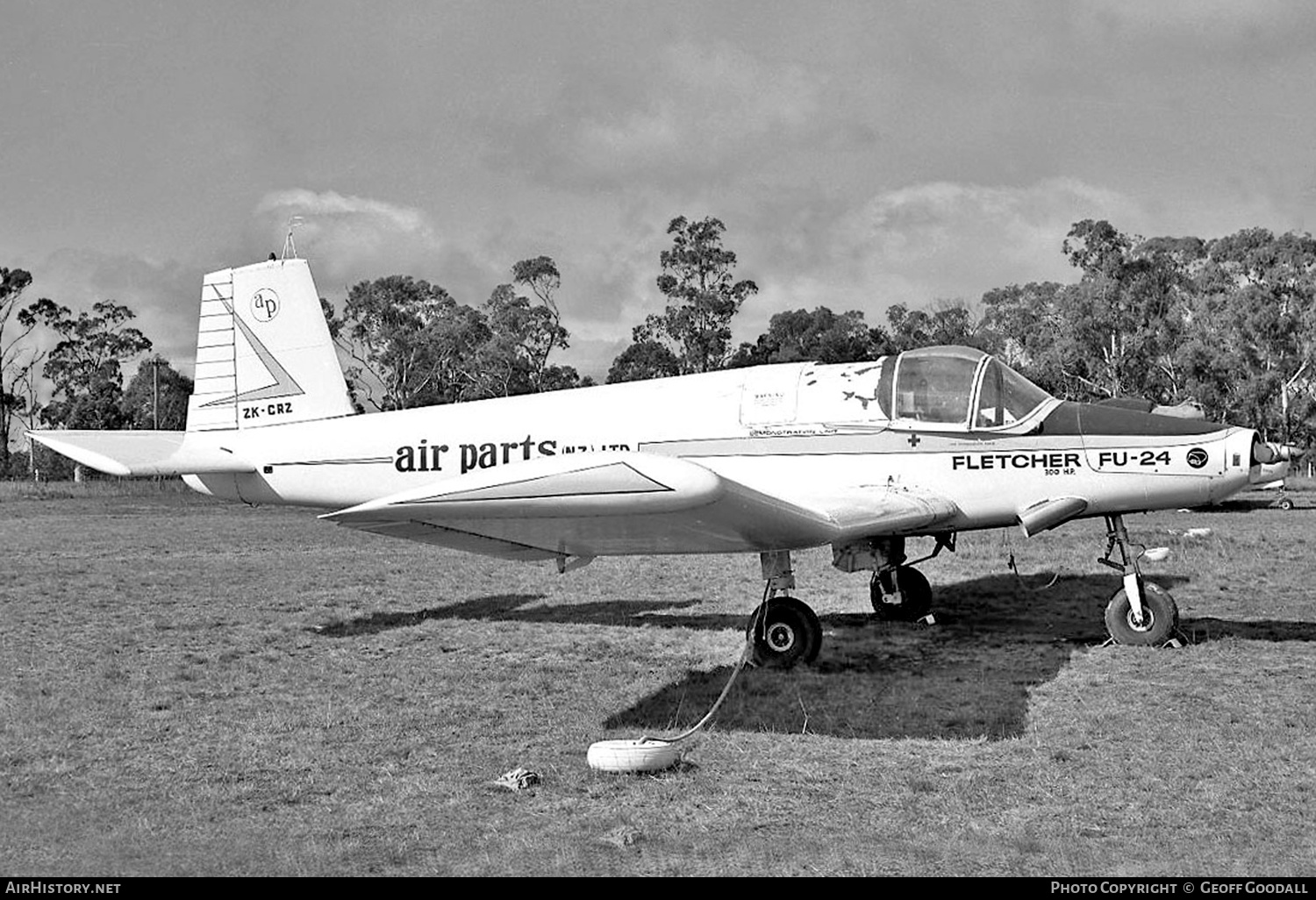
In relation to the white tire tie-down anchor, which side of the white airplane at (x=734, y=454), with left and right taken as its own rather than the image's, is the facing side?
right

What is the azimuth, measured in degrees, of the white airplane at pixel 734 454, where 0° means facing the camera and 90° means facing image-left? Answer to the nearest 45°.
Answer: approximately 270°
